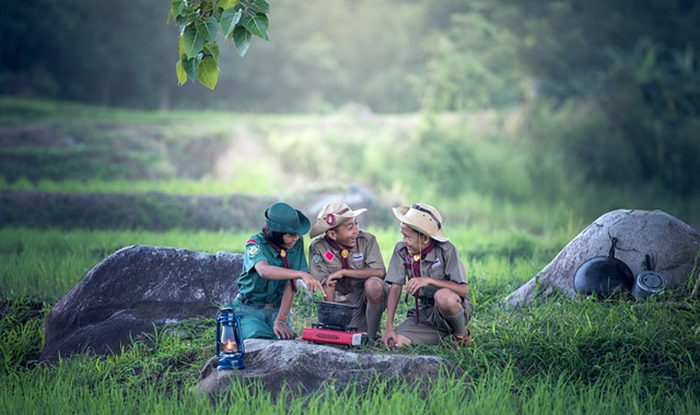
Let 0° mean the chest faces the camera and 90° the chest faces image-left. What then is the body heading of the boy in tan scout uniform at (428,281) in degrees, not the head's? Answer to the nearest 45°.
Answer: approximately 45°

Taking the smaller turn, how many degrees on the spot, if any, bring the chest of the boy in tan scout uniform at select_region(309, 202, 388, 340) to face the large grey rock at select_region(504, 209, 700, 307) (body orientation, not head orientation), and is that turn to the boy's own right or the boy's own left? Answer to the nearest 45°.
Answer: approximately 135° to the boy's own left

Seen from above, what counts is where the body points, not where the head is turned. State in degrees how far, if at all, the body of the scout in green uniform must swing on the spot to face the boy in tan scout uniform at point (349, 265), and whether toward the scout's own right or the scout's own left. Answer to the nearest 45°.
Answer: approximately 45° to the scout's own left

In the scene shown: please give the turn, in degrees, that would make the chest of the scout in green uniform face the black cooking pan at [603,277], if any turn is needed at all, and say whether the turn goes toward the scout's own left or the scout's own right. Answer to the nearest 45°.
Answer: approximately 45° to the scout's own left

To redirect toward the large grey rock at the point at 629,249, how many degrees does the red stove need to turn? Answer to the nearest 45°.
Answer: approximately 135° to its left

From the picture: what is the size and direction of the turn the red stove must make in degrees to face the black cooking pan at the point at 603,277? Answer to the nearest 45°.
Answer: approximately 135° to its left

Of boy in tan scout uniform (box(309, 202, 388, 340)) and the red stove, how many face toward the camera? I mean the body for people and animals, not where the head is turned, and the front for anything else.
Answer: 2

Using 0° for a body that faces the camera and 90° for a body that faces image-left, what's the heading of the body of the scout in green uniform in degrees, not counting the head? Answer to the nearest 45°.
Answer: approximately 315°
